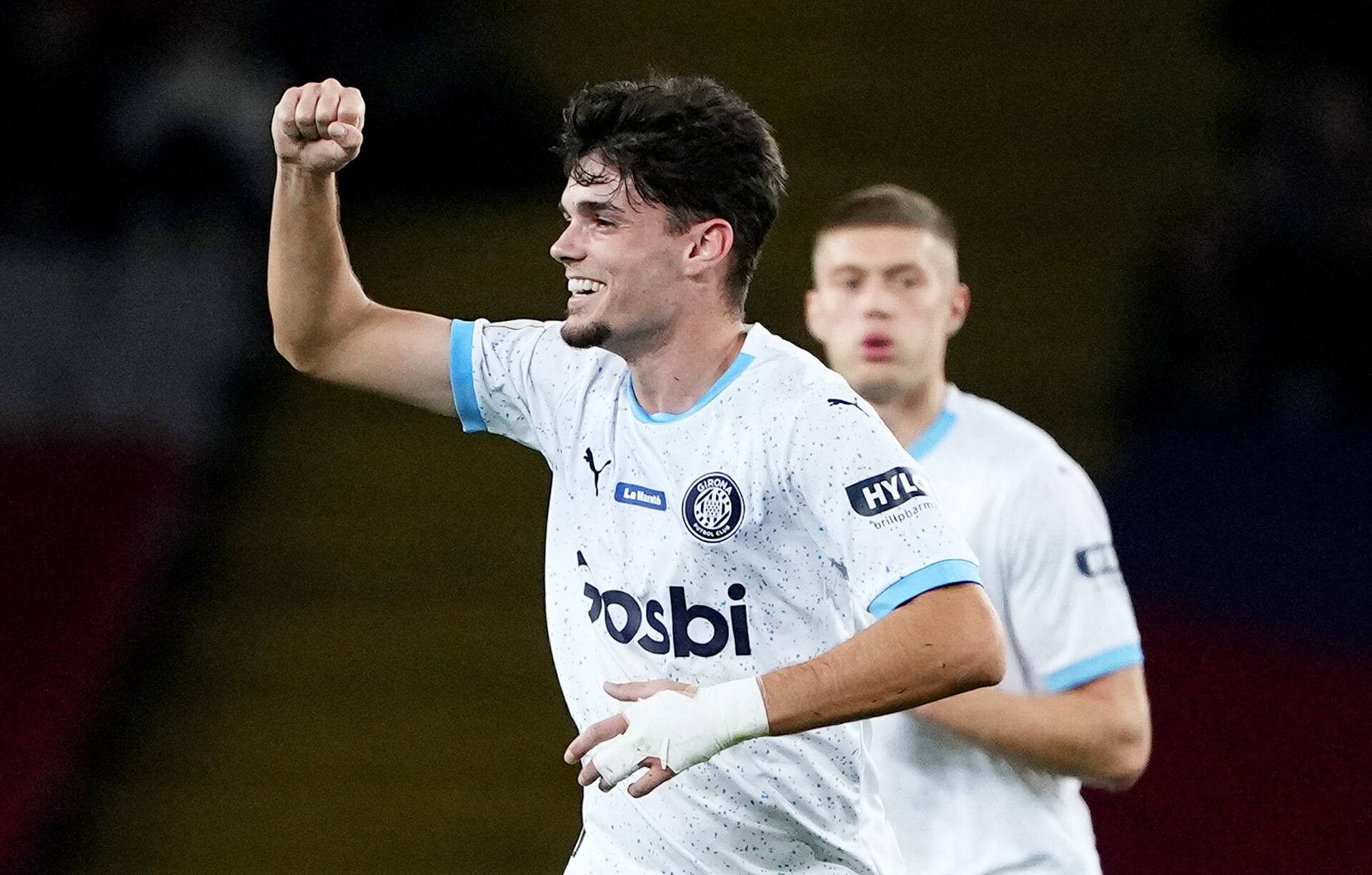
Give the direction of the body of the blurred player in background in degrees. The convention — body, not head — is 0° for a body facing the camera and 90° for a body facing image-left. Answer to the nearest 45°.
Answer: approximately 45°

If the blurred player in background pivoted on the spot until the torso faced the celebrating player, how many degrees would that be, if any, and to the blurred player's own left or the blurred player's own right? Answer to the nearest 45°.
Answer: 0° — they already face them

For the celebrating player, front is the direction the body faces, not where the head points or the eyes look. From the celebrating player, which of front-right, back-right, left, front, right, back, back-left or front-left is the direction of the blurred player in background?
back

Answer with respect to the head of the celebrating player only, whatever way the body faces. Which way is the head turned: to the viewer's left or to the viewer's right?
to the viewer's left

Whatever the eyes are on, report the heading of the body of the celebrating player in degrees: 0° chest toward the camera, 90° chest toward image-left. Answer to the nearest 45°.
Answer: approximately 45°
